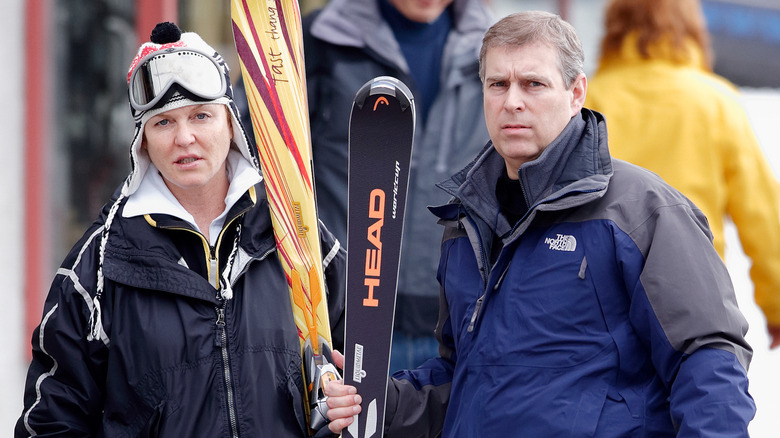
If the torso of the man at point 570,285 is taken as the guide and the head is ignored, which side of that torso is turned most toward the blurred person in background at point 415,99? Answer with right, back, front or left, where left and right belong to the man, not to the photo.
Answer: right

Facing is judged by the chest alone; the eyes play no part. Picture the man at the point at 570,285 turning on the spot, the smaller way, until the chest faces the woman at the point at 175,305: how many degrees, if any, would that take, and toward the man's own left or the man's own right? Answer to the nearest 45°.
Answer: approximately 45° to the man's own right

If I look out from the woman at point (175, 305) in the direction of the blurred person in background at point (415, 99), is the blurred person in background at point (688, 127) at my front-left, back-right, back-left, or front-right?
front-right

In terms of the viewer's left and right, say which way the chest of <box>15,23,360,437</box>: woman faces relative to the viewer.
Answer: facing the viewer

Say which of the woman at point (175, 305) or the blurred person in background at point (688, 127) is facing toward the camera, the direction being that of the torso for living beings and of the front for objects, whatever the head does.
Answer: the woman

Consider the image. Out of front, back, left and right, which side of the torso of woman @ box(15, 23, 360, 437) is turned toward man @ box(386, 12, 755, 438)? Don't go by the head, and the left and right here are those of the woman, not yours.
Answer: left

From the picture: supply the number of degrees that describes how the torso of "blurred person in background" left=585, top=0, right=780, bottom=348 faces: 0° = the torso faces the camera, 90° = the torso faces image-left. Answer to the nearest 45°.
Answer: approximately 180°

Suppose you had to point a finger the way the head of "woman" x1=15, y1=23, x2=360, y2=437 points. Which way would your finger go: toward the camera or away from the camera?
toward the camera

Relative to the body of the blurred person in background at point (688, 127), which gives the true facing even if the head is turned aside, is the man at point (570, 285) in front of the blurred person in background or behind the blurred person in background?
behind

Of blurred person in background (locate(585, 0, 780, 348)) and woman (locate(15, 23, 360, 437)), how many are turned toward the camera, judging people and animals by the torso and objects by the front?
1

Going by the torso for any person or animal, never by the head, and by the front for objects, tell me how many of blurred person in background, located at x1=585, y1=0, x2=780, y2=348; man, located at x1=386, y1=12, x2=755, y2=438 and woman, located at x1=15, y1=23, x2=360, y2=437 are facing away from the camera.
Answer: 1

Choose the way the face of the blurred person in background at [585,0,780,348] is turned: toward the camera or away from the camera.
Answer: away from the camera

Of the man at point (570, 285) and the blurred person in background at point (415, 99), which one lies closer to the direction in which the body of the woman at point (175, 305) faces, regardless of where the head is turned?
the man
